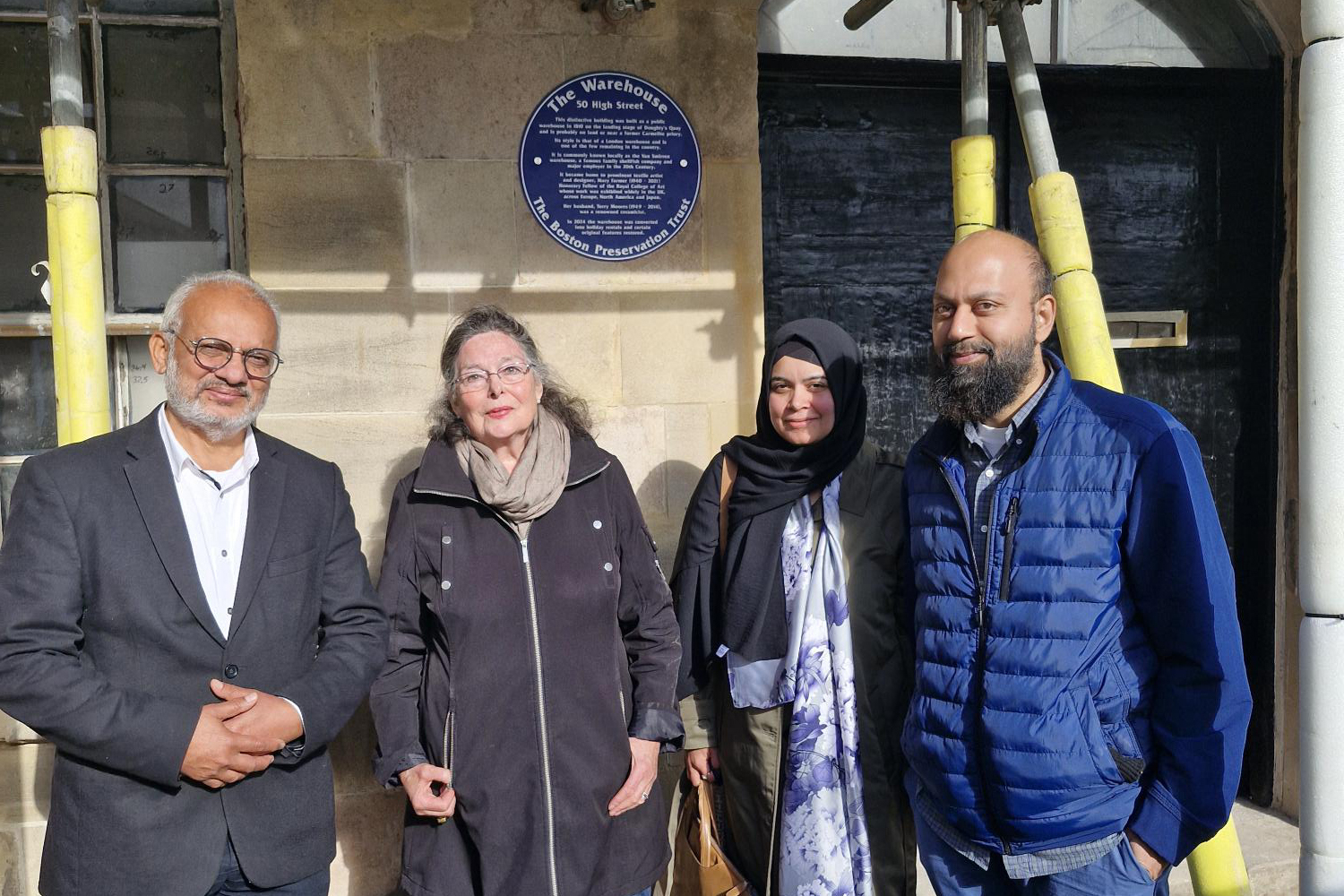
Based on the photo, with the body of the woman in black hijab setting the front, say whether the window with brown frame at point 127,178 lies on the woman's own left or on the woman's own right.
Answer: on the woman's own right

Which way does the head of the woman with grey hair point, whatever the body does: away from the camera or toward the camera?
toward the camera

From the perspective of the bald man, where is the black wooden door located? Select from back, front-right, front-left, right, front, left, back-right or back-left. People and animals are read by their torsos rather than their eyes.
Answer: back-right

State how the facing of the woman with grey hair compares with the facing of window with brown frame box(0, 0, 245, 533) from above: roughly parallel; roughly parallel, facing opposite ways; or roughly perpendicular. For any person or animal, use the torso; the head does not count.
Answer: roughly parallel

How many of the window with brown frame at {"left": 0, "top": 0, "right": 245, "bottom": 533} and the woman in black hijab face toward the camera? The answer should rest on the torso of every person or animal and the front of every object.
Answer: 2

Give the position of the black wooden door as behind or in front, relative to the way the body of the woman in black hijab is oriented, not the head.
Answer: behind

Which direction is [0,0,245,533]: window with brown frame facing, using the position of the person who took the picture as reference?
facing the viewer

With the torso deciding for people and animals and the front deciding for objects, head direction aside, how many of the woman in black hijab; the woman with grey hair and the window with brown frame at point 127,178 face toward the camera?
3

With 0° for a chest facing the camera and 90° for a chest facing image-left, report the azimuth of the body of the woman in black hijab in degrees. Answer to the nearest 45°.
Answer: approximately 0°

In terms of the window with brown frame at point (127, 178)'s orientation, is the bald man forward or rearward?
forward

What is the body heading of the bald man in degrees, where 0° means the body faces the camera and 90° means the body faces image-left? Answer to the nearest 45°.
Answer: approximately 45°

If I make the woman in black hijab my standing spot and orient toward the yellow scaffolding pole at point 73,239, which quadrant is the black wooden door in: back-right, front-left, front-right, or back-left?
back-right

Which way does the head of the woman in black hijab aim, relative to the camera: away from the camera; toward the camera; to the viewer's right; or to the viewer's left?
toward the camera

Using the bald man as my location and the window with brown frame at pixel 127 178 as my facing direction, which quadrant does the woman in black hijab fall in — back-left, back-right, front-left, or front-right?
front-right
